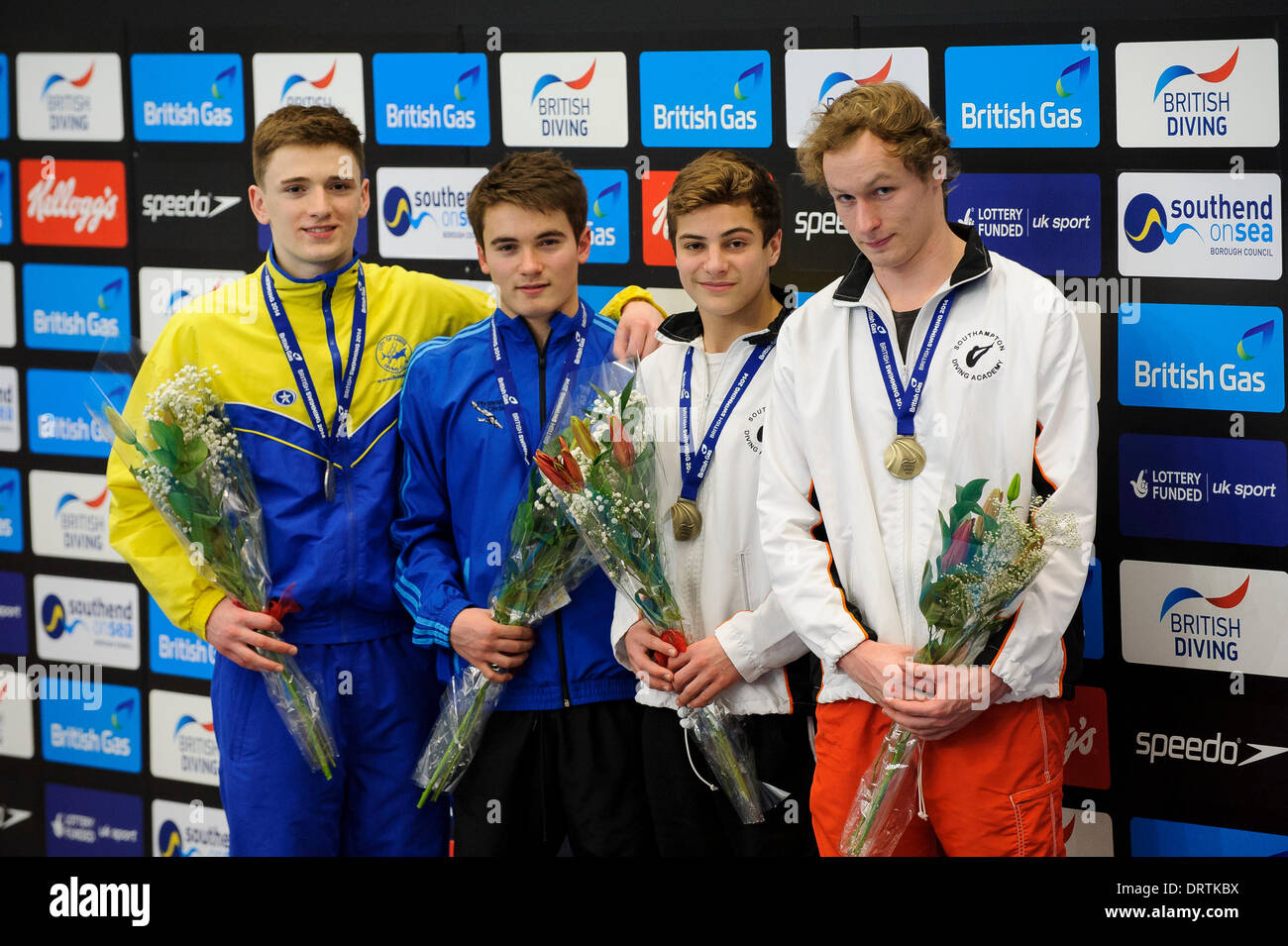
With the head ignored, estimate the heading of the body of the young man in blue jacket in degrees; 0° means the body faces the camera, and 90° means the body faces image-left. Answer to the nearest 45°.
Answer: approximately 0°

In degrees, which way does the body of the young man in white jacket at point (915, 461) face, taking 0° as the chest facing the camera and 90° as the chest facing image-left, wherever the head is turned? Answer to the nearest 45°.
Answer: approximately 0°
